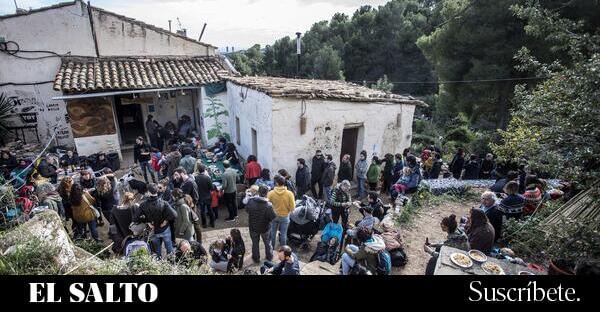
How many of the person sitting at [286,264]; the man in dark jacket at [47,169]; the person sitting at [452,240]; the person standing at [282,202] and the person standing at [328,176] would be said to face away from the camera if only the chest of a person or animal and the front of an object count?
1

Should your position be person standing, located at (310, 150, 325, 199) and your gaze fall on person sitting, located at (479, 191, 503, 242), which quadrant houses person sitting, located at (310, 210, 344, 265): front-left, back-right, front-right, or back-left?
front-right

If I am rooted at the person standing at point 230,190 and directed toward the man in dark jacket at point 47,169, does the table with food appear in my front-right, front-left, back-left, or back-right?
back-left

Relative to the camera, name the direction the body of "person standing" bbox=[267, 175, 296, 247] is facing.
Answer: away from the camera

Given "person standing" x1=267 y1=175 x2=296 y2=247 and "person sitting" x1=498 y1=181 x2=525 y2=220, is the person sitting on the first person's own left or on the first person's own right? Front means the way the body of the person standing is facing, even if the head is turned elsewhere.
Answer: on the first person's own right

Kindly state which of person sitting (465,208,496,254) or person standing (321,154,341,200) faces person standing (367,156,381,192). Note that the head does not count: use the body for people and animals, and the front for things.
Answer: the person sitting

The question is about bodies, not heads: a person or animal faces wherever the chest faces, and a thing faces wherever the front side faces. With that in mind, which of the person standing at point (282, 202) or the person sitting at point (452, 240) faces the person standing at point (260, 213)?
the person sitting

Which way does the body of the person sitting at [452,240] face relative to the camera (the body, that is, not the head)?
to the viewer's left

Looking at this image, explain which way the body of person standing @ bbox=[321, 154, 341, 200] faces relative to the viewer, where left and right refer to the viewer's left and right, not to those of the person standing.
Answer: facing to the left of the viewer

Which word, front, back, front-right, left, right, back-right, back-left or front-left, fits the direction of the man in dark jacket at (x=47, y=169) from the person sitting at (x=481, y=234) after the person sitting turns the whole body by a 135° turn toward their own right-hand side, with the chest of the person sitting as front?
back
